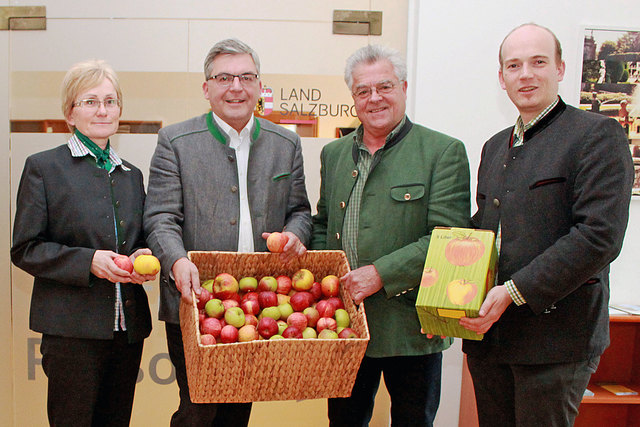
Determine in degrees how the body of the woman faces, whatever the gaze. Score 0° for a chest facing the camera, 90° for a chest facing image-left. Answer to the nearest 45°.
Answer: approximately 315°

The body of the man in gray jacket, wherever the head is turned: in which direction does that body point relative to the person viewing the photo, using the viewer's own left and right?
facing the viewer

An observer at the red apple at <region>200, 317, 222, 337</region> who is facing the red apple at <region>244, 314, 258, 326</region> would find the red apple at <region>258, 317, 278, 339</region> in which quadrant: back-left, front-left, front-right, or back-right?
front-right

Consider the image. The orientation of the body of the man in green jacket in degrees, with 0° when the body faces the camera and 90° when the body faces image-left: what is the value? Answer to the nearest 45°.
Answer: approximately 45°

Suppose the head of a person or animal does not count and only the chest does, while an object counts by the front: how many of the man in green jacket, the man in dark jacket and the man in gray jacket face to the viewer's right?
0
